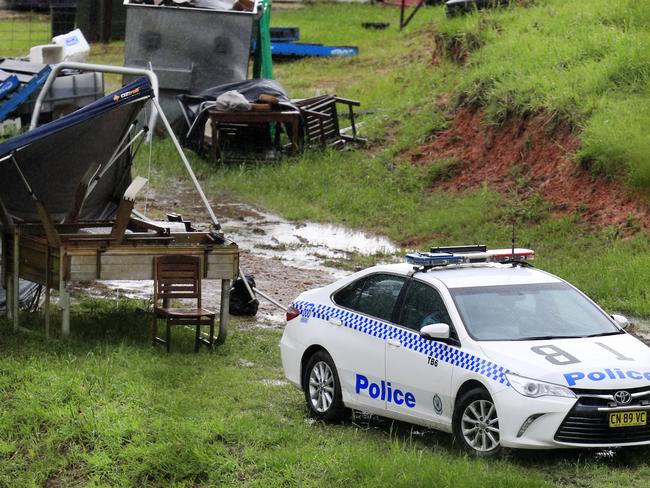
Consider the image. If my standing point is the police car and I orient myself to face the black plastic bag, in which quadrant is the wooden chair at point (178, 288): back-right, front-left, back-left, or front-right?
front-left

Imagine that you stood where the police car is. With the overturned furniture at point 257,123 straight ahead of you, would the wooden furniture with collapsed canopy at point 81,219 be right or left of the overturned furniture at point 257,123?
left

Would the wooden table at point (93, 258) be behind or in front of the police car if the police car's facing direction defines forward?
behind

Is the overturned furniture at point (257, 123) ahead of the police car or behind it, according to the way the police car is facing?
behind

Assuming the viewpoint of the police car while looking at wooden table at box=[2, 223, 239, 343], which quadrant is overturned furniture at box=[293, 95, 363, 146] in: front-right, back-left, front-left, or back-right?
front-right

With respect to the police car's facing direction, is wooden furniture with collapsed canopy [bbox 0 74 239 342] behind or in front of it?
behind

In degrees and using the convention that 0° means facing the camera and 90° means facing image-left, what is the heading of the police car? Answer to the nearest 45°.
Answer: approximately 315°

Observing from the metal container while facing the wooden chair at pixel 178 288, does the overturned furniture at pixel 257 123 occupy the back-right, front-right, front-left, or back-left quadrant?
front-left

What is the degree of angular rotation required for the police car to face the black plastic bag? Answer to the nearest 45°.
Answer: approximately 180°

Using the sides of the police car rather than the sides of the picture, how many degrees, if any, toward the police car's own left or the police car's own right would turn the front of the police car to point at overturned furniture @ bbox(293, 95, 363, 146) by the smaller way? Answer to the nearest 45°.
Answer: approximately 135° to the police car's own left

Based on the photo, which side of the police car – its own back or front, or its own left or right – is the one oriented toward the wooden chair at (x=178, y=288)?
back

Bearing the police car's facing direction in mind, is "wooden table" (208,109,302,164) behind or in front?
behind
